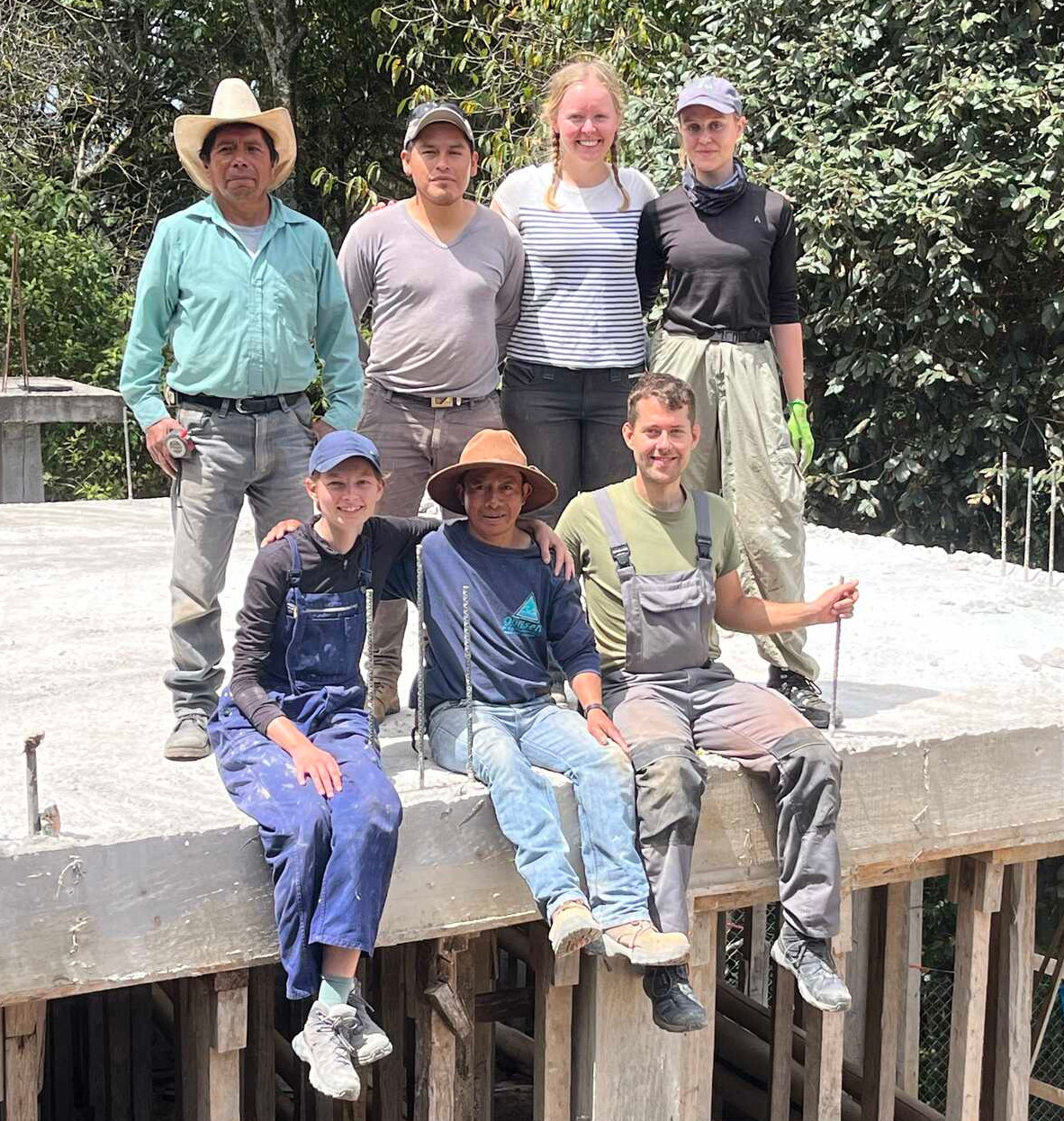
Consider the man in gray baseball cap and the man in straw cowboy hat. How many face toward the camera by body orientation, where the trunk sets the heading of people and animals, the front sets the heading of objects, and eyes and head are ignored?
2

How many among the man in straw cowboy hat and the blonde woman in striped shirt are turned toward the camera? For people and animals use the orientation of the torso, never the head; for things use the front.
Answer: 2

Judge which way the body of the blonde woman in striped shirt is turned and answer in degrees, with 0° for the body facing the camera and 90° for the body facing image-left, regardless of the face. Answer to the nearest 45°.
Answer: approximately 0°
